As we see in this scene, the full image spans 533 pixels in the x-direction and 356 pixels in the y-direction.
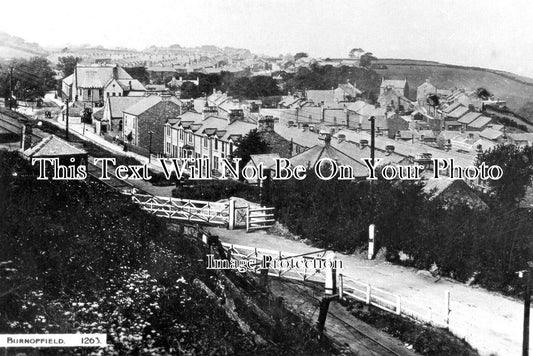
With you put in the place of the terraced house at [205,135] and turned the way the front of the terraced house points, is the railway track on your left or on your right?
on your left

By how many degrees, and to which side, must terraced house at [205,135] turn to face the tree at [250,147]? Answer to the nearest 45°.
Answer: approximately 45° to its left

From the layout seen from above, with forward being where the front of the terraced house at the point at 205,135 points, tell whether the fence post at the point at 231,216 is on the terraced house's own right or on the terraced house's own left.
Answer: on the terraced house's own left

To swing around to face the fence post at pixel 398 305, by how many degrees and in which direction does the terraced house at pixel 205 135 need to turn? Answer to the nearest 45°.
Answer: approximately 45° to its left

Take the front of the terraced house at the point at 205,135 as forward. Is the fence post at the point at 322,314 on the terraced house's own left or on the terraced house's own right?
on the terraced house's own left

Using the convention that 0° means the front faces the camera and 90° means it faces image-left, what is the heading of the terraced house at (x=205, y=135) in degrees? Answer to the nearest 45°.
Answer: approximately 45°

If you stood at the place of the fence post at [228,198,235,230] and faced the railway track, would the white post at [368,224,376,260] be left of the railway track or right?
left

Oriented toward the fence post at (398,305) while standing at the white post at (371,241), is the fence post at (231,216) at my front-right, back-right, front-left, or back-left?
back-right
